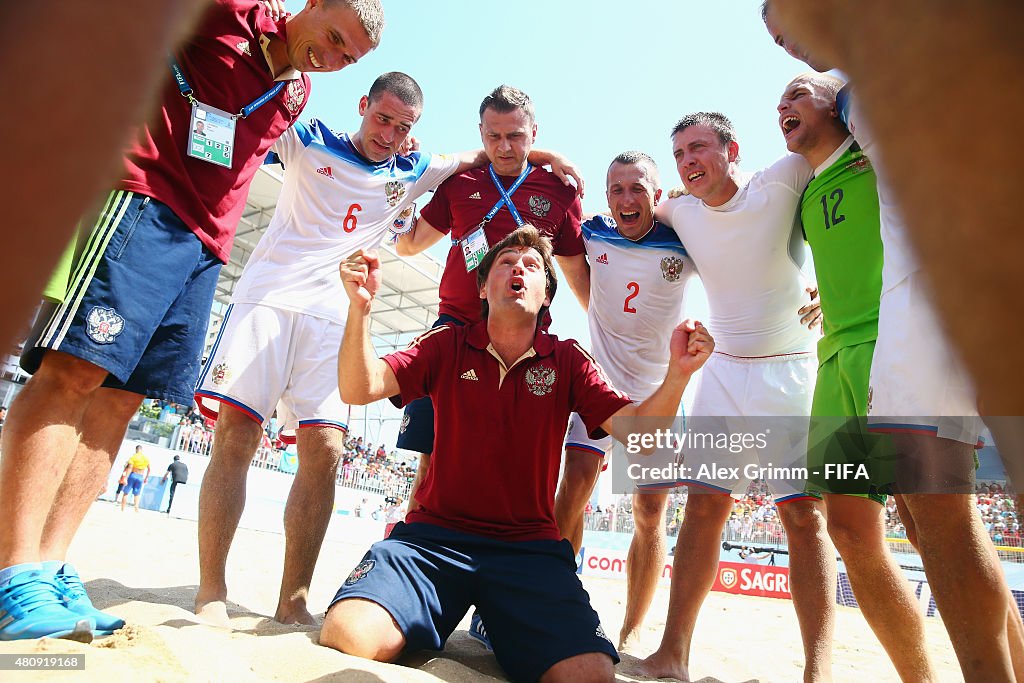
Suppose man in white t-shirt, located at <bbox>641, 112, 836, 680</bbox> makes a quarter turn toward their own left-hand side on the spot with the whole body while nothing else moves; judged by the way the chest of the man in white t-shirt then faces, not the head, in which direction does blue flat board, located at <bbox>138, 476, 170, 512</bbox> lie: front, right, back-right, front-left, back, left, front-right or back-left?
back

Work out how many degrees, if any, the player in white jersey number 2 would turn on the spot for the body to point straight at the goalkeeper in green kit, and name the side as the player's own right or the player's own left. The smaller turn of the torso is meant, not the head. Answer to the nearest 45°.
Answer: approximately 45° to the player's own left

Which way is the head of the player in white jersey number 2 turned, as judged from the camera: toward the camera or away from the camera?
toward the camera

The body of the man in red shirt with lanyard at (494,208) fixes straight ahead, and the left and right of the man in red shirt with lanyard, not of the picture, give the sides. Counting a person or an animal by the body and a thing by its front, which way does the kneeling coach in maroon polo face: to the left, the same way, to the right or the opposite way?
the same way

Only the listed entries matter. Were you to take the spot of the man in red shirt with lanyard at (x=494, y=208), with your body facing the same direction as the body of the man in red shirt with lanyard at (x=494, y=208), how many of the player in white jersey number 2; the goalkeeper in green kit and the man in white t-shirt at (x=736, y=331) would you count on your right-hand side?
0

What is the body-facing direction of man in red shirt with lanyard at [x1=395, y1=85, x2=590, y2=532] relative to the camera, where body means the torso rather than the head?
toward the camera

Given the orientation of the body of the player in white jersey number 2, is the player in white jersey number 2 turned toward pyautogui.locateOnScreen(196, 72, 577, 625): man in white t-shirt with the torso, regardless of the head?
no

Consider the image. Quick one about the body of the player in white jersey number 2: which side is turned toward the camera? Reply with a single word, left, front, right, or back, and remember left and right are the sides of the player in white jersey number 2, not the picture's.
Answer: front

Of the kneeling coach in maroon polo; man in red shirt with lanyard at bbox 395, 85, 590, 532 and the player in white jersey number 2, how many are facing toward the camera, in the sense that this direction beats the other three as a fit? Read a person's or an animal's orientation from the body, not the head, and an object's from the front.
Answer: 3

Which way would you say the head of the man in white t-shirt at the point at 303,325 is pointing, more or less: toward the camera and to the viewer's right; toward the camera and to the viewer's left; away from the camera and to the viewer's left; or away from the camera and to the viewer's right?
toward the camera and to the viewer's right

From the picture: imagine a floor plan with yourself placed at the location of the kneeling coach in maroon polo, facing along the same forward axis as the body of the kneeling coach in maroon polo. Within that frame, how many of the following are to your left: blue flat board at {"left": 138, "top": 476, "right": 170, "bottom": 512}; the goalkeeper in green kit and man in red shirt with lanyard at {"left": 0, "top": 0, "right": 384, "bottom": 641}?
1

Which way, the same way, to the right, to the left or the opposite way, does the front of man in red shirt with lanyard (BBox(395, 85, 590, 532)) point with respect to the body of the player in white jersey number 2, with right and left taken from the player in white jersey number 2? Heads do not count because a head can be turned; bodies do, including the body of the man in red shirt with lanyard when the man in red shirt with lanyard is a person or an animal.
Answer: the same way

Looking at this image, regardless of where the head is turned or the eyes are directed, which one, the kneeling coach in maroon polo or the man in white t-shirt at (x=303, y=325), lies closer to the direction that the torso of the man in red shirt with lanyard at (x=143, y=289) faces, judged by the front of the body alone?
the kneeling coach in maroon polo

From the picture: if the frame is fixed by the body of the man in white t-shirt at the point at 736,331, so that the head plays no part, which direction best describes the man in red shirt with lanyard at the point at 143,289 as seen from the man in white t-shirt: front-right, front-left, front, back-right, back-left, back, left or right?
front

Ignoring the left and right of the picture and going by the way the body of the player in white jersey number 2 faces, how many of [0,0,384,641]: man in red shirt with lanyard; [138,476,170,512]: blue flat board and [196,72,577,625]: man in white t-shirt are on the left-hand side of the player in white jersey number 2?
0

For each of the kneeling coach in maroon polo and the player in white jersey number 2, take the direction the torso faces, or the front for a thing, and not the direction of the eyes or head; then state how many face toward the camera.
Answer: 2

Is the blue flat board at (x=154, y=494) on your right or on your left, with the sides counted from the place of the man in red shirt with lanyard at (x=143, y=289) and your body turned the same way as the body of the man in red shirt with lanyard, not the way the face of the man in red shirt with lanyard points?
on your left

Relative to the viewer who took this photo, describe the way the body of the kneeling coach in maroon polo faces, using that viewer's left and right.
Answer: facing the viewer
